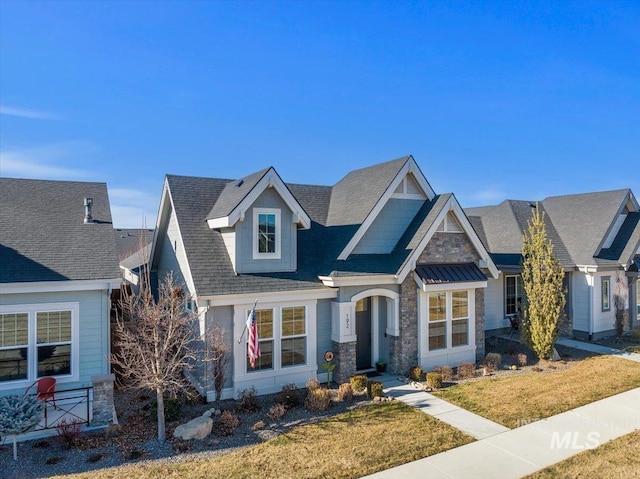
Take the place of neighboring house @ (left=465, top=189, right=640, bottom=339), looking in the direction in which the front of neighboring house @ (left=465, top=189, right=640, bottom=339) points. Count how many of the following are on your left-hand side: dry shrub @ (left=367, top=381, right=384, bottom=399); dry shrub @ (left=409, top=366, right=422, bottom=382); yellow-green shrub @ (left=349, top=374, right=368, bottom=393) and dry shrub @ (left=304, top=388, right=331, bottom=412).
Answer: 0

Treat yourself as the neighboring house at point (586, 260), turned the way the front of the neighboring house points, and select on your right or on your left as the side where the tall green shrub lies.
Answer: on your right

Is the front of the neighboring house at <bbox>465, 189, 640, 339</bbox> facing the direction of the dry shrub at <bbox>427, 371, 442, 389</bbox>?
no

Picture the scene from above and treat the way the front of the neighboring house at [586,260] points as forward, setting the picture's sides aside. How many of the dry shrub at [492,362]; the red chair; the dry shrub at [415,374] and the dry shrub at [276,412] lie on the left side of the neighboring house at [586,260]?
0

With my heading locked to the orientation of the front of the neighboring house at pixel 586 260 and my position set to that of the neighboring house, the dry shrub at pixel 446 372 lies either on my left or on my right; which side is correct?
on my right

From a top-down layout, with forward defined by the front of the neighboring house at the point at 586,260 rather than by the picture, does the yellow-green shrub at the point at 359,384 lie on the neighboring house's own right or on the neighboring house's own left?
on the neighboring house's own right

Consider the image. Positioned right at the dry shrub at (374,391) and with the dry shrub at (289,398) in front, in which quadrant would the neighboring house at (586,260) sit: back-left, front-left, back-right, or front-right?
back-right

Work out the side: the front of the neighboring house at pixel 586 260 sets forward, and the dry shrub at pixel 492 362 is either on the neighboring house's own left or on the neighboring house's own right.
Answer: on the neighboring house's own right

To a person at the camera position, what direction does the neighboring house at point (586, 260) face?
facing the viewer and to the right of the viewer

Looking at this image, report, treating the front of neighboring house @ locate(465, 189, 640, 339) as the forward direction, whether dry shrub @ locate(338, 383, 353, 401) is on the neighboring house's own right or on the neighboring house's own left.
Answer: on the neighboring house's own right

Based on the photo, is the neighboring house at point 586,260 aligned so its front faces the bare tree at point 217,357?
no

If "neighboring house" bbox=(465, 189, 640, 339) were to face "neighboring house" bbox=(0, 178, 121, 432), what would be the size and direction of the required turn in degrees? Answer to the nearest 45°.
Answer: approximately 90° to its right
